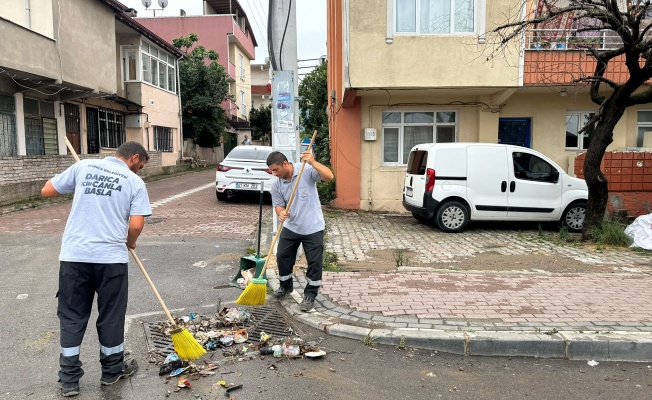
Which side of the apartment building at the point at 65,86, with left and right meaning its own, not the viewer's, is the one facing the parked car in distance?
front

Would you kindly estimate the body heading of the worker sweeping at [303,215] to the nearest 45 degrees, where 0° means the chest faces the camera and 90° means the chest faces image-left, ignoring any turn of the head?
approximately 45°

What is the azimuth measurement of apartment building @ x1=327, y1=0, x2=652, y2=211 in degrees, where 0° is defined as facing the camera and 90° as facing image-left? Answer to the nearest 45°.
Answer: approximately 0°

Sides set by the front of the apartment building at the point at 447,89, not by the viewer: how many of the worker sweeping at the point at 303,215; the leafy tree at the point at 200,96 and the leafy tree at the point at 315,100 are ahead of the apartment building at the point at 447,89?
1

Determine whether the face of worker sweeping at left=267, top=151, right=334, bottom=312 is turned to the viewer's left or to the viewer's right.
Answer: to the viewer's left

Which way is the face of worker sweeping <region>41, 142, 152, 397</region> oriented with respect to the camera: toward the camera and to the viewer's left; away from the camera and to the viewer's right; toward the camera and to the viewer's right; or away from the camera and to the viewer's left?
away from the camera and to the viewer's right

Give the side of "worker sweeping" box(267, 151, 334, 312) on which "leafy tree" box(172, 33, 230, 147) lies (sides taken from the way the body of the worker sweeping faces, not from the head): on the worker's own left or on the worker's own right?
on the worker's own right

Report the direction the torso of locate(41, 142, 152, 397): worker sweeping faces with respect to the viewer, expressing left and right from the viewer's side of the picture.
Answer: facing away from the viewer and to the right of the viewer

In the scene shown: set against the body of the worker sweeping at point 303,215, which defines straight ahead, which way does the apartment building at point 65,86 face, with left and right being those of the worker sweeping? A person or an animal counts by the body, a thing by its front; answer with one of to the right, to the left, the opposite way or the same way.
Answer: to the left

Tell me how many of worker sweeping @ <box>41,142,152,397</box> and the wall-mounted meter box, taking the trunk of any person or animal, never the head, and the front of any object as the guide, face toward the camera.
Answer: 1

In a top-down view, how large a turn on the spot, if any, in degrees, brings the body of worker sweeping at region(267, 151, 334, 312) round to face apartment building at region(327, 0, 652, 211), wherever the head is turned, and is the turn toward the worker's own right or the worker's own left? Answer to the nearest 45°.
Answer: approximately 180°

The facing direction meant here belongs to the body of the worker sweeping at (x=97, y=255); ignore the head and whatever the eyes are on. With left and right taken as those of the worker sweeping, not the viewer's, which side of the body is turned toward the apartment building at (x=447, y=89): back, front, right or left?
front
